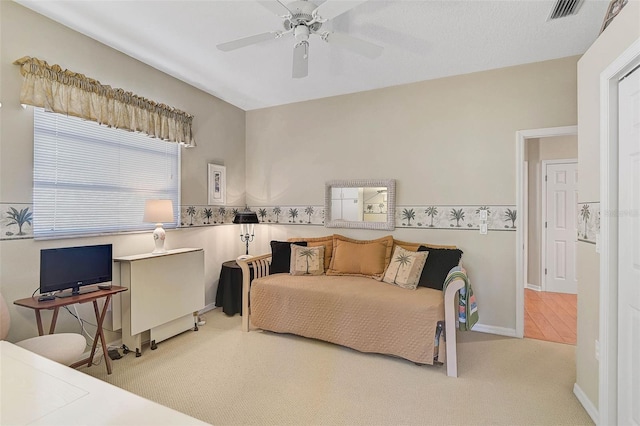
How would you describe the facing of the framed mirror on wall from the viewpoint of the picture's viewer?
facing the viewer

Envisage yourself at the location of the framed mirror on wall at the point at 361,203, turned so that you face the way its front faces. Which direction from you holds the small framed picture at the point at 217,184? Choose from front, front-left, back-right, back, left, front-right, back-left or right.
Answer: right

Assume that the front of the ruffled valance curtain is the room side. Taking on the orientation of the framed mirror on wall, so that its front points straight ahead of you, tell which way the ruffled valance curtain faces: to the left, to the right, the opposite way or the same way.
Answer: to the left

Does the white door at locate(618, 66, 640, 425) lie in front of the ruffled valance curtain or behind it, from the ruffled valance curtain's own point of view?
in front

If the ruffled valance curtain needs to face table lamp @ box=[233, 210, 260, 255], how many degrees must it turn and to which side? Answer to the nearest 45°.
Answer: approximately 90° to its left

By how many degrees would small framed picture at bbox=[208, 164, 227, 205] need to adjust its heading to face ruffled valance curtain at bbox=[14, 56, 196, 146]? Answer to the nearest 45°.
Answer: approximately 90° to its right

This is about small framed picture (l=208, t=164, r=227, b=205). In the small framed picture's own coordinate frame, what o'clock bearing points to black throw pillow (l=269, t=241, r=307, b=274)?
The black throw pillow is roughly at 12 o'clock from the small framed picture.

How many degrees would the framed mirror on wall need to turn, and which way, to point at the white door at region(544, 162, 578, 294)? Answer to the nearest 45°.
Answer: approximately 90° to its left

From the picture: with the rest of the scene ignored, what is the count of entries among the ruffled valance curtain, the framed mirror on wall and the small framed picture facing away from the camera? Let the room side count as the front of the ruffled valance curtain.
0

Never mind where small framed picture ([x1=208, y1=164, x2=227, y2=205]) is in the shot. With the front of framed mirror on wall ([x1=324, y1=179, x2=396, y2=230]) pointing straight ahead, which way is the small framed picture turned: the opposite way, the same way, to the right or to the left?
to the left

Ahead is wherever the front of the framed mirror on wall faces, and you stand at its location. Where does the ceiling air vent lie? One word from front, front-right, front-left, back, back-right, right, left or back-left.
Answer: front-left

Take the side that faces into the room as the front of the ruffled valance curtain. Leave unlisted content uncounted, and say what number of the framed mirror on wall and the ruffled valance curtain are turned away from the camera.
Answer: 0

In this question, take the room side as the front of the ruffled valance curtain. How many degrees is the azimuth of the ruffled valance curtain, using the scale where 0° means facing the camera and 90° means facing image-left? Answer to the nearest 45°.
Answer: approximately 315°

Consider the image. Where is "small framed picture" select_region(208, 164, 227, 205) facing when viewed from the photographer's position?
facing the viewer and to the right of the viewer

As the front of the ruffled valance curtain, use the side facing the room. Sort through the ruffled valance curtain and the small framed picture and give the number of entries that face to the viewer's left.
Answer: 0

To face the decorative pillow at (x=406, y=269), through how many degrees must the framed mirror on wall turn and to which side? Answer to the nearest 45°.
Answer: approximately 45° to its left
